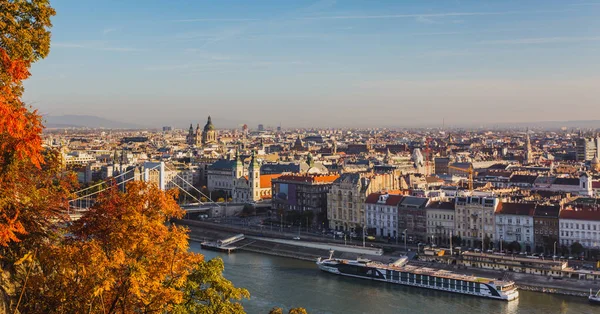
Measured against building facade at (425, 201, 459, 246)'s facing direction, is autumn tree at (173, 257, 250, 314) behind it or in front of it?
in front

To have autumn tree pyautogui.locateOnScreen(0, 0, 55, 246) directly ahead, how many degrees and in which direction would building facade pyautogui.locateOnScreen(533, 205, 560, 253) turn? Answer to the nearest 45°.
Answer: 0° — it already faces it

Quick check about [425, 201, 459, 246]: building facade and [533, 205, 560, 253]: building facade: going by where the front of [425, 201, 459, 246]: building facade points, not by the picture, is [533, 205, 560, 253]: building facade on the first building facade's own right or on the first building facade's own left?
on the first building facade's own left

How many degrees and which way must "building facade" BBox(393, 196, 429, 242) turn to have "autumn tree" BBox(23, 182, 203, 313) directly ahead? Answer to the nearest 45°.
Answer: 0° — it already faces it

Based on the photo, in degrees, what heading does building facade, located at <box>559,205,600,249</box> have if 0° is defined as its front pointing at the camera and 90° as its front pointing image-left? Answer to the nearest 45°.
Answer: approximately 0°

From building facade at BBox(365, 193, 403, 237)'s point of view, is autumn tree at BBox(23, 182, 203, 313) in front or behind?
in front

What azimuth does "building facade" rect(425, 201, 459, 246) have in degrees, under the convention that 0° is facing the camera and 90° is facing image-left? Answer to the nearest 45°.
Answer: approximately 0°

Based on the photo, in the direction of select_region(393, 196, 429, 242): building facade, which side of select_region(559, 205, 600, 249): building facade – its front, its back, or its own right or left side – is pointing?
right
